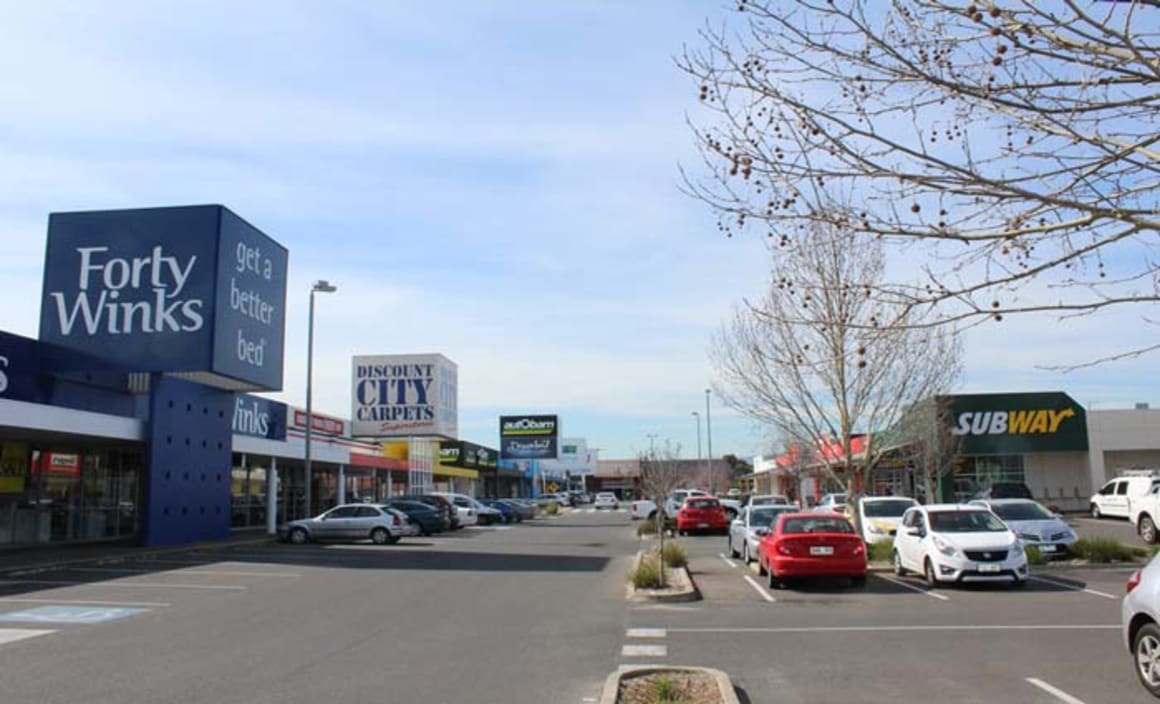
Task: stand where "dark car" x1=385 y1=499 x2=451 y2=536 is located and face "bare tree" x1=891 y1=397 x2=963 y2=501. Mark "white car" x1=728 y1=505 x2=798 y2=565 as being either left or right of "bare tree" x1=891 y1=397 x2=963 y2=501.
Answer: right

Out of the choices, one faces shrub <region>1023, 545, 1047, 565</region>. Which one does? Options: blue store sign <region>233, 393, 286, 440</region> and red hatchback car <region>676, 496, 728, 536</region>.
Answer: the blue store sign

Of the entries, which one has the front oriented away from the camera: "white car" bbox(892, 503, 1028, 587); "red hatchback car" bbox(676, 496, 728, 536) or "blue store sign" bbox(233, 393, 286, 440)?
the red hatchback car

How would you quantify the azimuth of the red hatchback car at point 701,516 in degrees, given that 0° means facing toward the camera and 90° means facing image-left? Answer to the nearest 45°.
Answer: approximately 180°

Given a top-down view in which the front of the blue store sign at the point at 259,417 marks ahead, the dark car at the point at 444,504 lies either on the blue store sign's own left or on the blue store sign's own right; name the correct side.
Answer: on the blue store sign's own left

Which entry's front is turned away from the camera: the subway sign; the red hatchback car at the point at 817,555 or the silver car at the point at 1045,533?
the red hatchback car

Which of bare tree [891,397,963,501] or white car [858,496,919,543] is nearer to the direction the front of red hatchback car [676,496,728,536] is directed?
the bare tree

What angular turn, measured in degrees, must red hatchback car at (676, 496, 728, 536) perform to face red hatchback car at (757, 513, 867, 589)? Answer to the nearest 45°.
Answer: approximately 180°

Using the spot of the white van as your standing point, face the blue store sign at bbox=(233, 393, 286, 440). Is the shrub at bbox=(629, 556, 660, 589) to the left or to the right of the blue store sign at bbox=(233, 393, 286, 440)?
left

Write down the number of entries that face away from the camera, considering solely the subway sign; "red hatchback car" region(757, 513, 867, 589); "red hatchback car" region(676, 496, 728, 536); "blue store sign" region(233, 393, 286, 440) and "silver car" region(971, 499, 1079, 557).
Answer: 2

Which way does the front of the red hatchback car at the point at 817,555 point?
away from the camera

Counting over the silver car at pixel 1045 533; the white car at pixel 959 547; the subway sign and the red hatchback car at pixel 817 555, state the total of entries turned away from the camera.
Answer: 1

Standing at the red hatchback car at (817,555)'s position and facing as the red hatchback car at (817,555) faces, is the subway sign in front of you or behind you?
in front

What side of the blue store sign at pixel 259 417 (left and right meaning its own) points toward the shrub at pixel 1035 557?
front

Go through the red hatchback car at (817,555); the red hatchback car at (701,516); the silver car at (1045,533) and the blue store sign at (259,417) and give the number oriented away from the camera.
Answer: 2

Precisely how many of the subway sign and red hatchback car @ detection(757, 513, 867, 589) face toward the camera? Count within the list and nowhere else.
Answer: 1

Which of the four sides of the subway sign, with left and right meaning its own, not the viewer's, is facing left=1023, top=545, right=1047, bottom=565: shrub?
front

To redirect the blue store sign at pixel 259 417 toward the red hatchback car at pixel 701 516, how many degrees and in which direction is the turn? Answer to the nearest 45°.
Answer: approximately 45° to its left
